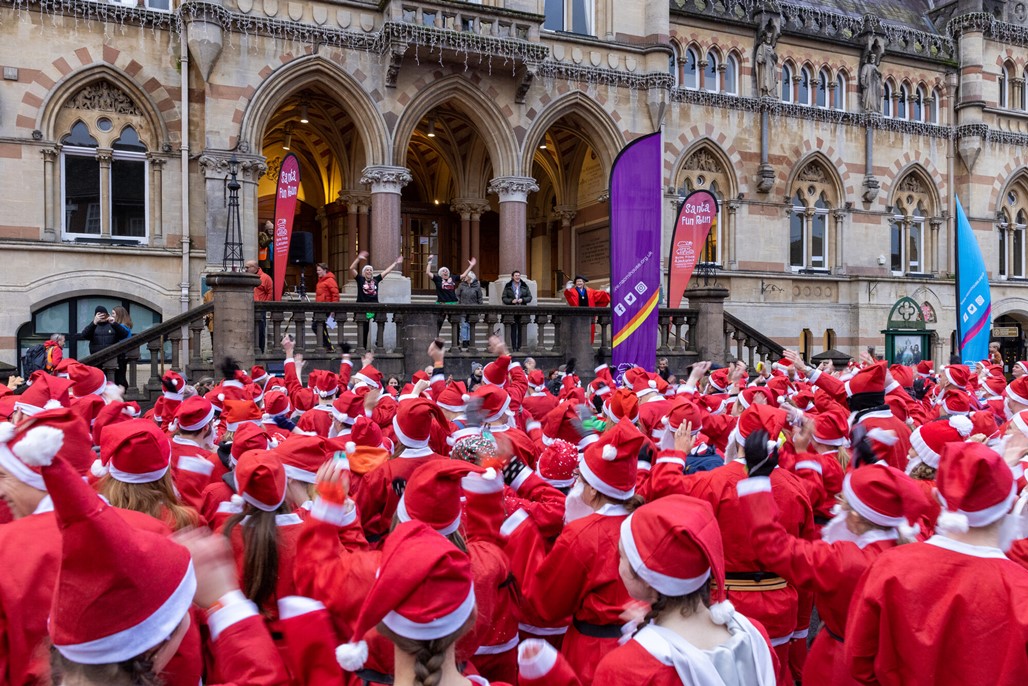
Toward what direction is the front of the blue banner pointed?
toward the camera

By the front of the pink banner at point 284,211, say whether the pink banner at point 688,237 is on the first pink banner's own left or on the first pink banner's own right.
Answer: on the first pink banner's own left

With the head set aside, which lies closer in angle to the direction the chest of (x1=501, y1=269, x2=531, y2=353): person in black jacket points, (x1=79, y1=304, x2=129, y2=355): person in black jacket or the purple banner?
the purple banner

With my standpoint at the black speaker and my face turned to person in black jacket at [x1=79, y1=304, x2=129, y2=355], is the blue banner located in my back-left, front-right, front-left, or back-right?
back-left

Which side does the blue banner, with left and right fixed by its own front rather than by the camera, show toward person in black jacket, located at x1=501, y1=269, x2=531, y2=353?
right

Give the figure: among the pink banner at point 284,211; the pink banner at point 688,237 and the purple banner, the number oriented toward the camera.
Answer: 3

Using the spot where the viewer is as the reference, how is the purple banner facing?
facing the viewer

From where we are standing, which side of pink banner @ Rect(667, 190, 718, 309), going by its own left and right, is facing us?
front

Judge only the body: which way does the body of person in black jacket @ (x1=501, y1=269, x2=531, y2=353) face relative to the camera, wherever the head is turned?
toward the camera

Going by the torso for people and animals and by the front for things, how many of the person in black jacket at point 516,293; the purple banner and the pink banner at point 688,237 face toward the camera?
3

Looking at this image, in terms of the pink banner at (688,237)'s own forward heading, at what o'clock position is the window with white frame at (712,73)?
The window with white frame is roughly at 6 o'clock from the pink banner.

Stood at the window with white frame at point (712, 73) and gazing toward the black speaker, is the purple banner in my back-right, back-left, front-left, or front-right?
front-left
